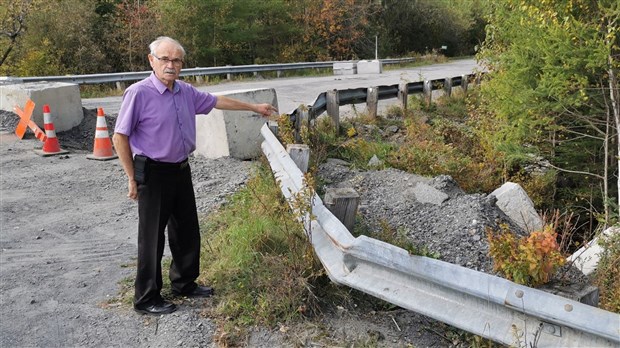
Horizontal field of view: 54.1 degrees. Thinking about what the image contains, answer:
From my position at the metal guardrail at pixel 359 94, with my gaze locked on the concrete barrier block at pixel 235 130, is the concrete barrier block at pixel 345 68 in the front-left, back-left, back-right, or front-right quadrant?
back-right

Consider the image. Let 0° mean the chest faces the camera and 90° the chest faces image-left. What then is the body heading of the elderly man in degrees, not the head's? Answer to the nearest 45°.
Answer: approximately 315°

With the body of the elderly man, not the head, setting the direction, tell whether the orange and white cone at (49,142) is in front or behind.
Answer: behind

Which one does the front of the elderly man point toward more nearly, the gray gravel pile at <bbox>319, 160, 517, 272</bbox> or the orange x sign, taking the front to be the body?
the gray gravel pile

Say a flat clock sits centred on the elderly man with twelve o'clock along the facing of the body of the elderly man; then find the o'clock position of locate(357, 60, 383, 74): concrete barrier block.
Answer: The concrete barrier block is roughly at 8 o'clock from the elderly man.

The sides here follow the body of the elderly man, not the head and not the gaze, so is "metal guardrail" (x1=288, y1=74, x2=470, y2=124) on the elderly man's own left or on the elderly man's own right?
on the elderly man's own left

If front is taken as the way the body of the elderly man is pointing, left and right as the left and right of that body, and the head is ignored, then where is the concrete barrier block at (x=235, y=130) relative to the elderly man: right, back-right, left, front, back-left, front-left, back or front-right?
back-left
